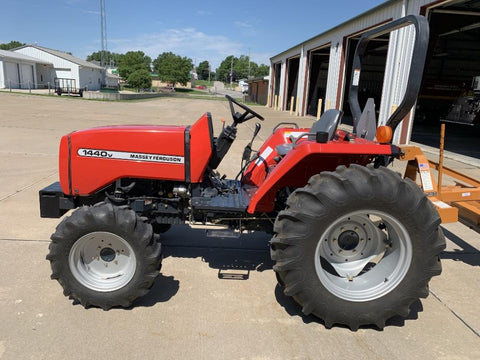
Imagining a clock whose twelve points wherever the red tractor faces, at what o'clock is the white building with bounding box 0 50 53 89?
The white building is roughly at 2 o'clock from the red tractor.

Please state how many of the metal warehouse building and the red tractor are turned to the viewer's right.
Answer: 0

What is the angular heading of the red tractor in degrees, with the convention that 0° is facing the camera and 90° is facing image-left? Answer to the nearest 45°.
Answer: approximately 90°

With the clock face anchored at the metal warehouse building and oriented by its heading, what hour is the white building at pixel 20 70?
The white building is roughly at 2 o'clock from the metal warehouse building.

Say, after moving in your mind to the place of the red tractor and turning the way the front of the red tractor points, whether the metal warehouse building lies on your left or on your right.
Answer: on your right

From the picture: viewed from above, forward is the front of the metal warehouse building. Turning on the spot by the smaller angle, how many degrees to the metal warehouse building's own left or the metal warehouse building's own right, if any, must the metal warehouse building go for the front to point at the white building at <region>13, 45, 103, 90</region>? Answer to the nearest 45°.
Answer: approximately 90° to the metal warehouse building's own right

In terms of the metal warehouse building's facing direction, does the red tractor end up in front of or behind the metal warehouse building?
in front

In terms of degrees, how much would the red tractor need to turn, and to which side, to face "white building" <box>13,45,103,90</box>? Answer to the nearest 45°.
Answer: approximately 45° to its right
